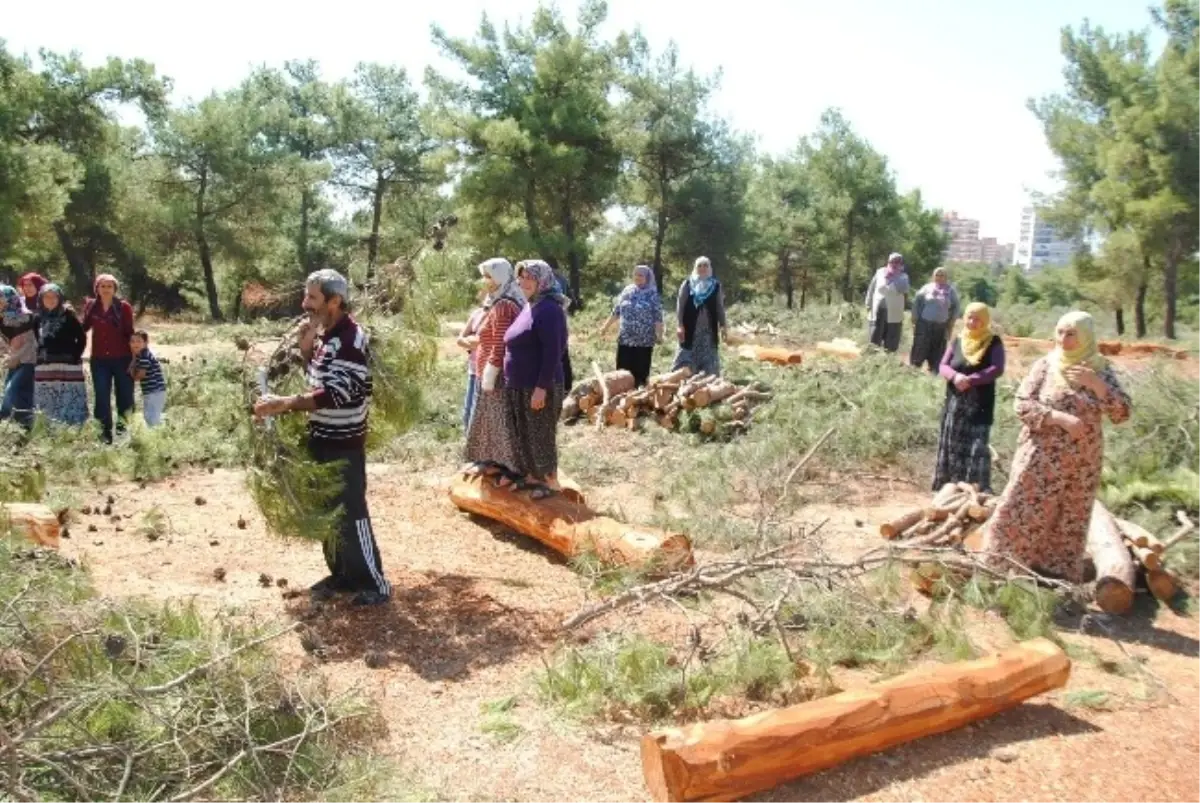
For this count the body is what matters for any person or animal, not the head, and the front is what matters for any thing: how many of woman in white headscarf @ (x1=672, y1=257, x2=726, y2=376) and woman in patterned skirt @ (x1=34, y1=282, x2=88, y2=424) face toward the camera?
2

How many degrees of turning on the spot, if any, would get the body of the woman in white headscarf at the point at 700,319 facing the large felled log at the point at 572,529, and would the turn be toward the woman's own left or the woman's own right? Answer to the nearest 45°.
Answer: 0° — they already face it

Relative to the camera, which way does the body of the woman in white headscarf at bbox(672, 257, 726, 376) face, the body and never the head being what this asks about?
toward the camera

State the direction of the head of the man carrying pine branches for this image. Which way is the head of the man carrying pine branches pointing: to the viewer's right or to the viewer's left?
to the viewer's left

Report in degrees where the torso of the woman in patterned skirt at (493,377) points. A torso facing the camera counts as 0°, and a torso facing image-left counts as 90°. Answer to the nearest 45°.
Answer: approximately 90°

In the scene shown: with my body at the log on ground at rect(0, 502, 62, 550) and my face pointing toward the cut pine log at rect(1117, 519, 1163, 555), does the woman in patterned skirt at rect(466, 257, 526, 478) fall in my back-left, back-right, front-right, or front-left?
front-left

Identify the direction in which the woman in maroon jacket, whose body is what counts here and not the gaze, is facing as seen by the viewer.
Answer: toward the camera

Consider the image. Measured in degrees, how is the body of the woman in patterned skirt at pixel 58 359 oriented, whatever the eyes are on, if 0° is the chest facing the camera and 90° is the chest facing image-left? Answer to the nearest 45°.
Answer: approximately 0°

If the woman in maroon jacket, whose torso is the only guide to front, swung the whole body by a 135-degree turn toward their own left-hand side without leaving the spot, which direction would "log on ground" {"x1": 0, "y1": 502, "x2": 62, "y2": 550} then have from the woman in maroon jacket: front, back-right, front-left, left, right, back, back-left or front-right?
back-right

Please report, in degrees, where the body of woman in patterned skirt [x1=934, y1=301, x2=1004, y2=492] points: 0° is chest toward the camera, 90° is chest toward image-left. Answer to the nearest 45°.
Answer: approximately 45°

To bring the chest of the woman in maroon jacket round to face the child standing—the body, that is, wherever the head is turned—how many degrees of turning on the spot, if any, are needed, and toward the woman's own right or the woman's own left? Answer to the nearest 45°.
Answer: approximately 135° to the woman's own left

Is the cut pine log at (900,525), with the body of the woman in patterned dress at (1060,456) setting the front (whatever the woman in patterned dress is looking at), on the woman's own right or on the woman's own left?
on the woman's own right

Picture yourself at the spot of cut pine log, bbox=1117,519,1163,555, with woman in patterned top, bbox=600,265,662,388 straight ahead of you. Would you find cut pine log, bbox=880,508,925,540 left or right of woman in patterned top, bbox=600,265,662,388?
left

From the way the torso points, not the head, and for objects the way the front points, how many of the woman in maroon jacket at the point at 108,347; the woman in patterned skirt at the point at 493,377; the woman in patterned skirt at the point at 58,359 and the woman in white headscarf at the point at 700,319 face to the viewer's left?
1
